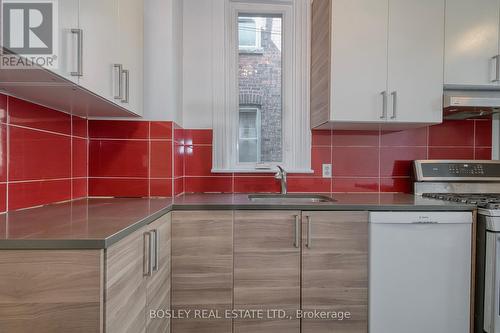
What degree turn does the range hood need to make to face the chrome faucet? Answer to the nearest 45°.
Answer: approximately 45° to its right

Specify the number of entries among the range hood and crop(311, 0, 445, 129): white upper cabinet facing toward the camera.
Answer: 2

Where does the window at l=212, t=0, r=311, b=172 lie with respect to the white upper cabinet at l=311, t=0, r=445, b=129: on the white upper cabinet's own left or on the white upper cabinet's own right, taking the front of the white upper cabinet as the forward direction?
on the white upper cabinet's own right

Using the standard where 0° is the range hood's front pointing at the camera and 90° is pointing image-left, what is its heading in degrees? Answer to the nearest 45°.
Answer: approximately 0°

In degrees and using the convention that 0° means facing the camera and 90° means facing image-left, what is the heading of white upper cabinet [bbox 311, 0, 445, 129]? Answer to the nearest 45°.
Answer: approximately 0°

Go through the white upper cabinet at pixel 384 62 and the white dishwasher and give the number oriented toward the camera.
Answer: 2

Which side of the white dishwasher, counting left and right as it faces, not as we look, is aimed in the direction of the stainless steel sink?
right
